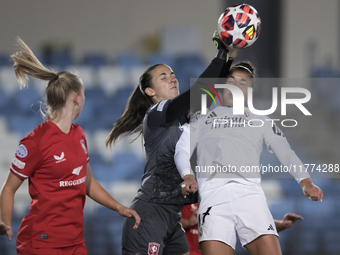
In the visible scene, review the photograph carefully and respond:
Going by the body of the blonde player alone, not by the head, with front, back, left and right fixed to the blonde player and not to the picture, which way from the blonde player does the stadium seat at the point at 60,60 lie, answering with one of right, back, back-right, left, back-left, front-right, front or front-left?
back-left

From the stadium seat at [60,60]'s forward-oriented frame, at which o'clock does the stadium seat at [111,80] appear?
the stadium seat at [111,80] is roughly at 10 o'clock from the stadium seat at [60,60].

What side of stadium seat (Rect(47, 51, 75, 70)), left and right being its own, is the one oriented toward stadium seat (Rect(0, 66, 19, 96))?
right

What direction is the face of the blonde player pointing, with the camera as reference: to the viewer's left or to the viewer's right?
to the viewer's right

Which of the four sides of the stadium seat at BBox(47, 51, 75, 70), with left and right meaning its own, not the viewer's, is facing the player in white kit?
front

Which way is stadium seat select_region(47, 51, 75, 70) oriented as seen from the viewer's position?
toward the camera

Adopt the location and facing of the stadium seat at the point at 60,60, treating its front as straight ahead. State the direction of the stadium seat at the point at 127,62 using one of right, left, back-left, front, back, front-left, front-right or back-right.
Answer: left

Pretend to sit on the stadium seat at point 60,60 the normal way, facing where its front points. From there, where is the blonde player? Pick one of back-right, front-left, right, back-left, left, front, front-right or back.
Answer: front

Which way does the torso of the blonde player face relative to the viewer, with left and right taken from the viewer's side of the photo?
facing the viewer and to the right of the viewer

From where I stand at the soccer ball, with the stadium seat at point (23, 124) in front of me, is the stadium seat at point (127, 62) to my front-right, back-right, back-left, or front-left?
front-right
